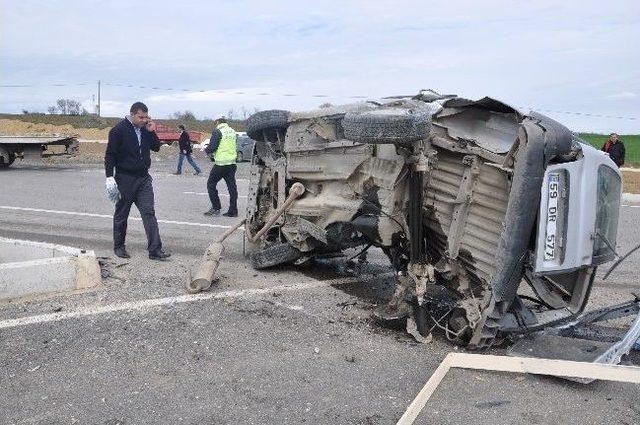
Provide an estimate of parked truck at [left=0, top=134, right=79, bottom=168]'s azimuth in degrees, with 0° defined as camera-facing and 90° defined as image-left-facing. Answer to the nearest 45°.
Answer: approximately 90°

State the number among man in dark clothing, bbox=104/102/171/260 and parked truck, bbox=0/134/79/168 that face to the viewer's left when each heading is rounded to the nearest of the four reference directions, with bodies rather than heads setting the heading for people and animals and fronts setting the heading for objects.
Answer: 1

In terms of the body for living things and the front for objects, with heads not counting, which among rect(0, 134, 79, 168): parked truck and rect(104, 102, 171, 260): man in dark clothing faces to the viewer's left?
the parked truck

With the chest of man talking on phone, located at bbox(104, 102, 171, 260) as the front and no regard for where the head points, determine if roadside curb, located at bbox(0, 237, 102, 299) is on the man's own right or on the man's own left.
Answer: on the man's own right
